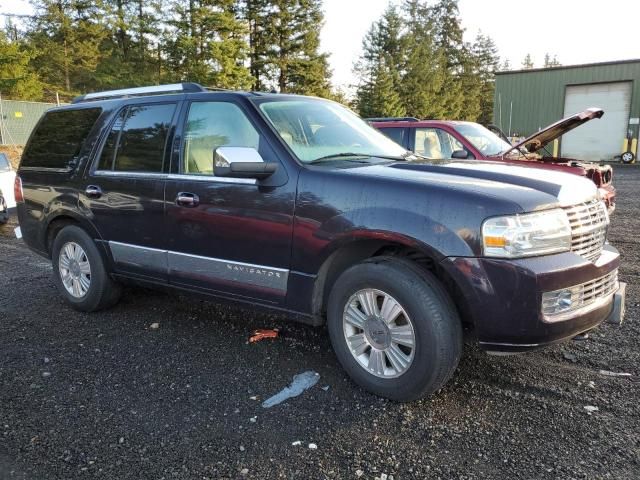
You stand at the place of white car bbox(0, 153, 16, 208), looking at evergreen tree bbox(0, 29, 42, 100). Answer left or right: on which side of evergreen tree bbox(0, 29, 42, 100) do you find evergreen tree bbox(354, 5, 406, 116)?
right

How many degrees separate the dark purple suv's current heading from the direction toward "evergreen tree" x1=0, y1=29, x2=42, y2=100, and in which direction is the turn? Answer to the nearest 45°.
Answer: approximately 180°

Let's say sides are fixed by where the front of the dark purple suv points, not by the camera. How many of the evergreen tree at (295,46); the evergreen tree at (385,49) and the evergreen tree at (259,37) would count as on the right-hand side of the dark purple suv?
0

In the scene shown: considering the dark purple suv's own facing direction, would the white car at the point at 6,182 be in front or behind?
behind

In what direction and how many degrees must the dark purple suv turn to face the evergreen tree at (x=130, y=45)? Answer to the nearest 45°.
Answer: approximately 135° to its left

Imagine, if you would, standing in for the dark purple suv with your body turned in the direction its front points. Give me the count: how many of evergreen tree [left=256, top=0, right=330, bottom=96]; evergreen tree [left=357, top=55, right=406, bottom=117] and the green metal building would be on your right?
0

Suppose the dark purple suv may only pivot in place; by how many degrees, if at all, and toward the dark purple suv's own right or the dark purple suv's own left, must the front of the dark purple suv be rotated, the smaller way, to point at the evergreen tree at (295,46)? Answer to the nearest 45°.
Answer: approximately 135° to the dark purple suv's own left

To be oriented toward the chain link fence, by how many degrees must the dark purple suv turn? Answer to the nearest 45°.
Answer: approximately 180°

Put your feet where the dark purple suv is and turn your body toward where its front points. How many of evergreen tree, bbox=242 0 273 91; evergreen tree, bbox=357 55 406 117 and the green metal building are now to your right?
0

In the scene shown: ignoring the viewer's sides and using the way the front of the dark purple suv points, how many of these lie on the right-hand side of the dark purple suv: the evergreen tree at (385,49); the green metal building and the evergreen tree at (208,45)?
0

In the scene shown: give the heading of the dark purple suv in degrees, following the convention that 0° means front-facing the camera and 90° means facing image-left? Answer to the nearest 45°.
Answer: approximately 315°

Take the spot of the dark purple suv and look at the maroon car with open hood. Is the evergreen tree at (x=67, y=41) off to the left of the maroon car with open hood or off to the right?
left

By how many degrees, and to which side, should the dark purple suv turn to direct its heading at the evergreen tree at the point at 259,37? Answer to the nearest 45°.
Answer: approximately 135° to its left

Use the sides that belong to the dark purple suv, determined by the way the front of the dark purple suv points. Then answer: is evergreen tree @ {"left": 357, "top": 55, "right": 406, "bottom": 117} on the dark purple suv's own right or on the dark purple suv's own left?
on the dark purple suv's own left

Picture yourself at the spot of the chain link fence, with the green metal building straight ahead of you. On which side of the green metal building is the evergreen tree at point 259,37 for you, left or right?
left

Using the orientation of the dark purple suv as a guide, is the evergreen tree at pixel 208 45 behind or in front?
behind

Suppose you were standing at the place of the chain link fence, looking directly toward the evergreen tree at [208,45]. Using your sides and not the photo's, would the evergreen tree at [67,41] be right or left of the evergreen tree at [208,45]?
left
